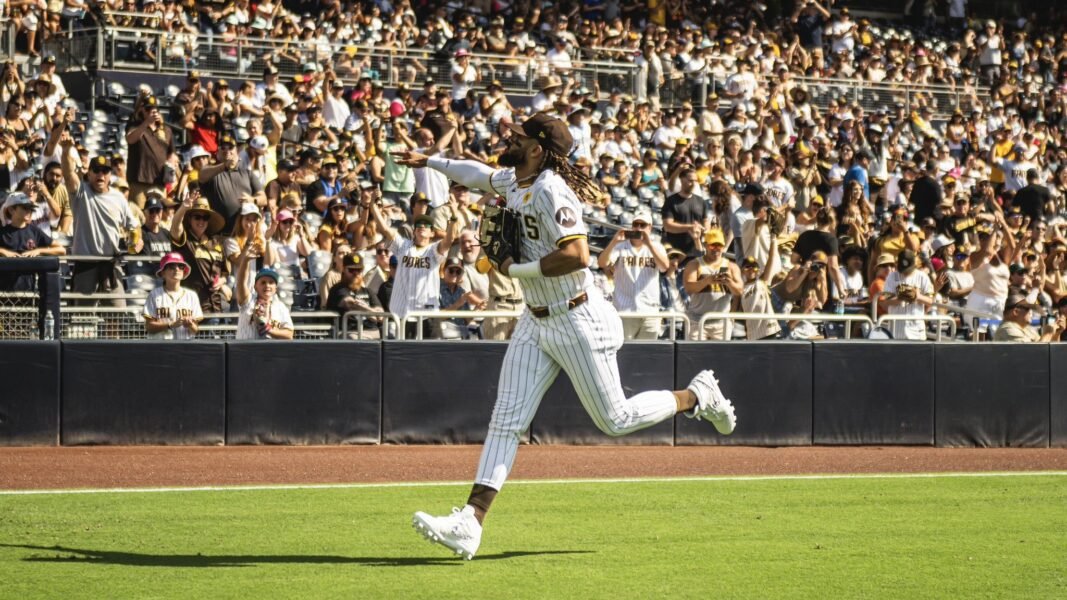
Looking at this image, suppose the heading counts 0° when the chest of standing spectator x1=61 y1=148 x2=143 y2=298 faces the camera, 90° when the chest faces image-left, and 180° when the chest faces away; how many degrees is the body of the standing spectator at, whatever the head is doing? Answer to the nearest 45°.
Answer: approximately 0°

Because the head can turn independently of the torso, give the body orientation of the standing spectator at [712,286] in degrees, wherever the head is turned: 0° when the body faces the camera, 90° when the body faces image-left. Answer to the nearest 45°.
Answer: approximately 0°

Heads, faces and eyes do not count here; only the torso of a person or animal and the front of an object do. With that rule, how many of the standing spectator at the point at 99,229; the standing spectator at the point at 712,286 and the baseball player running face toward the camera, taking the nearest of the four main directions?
2

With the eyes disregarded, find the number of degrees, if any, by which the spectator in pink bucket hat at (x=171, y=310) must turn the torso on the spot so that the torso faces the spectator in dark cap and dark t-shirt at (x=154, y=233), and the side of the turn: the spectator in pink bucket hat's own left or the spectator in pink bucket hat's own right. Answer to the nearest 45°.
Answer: approximately 180°

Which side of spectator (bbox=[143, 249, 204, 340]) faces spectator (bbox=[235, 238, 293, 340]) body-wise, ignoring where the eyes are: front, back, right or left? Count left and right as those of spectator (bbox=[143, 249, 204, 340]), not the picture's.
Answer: left
